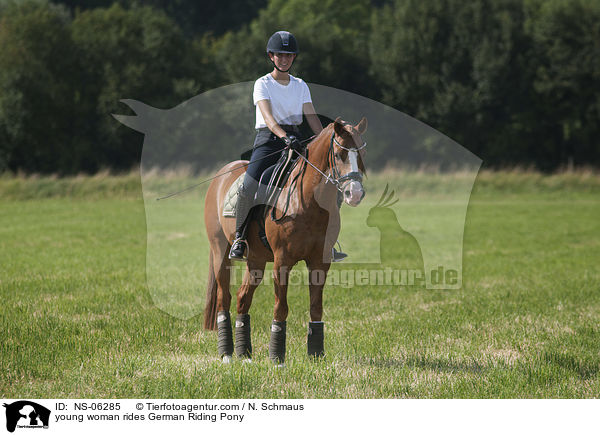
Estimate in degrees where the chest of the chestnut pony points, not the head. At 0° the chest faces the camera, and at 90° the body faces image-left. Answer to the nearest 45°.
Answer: approximately 315°

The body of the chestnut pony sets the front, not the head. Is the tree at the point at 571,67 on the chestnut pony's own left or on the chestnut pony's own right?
on the chestnut pony's own left

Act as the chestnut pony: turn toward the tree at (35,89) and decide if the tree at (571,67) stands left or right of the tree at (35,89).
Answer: right
